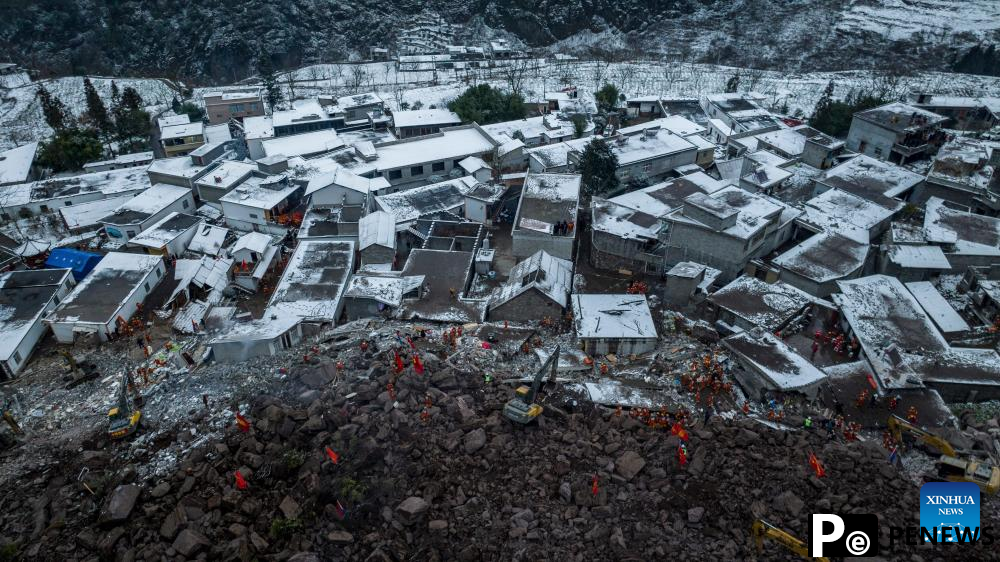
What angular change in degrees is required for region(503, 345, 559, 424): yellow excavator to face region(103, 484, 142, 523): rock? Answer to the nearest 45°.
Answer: approximately 135° to its left

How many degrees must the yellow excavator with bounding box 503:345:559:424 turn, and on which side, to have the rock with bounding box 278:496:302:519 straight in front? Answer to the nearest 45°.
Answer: approximately 180°

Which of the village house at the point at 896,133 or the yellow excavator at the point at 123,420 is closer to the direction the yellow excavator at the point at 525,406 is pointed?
the village house

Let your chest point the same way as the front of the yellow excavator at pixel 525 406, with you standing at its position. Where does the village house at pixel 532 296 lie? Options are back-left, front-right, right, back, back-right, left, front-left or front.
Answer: front-left

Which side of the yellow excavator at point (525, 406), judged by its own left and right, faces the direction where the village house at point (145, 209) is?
left

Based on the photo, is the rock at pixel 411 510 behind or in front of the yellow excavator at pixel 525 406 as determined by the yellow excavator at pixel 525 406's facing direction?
behind

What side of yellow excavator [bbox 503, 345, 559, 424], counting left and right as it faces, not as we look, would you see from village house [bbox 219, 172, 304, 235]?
left

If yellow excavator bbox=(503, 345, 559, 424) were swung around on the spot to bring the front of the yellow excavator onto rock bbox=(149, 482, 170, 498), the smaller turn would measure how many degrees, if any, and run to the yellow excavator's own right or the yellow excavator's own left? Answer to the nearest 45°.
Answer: approximately 135° to the yellow excavator's own left

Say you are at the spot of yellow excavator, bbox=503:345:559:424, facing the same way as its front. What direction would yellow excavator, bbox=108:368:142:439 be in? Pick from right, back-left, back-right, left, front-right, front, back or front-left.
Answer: back-left

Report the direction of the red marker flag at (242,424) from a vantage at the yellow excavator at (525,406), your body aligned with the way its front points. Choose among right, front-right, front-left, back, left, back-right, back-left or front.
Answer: back-left

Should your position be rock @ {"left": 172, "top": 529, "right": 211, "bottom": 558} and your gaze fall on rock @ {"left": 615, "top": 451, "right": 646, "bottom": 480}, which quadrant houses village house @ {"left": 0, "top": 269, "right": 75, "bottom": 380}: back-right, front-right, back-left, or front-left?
back-left

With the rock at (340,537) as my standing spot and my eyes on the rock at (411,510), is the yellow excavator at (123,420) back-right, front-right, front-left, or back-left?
back-left

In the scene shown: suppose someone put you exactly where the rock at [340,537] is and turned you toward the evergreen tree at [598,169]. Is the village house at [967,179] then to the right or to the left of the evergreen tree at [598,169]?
right

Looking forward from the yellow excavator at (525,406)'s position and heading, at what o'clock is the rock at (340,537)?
The rock is roughly at 6 o'clock from the yellow excavator.

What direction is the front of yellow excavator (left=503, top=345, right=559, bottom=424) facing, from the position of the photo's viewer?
facing away from the viewer and to the right of the viewer

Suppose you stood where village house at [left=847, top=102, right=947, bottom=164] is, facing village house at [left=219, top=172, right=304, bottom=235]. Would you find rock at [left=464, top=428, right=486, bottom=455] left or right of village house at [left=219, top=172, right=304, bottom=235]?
left
